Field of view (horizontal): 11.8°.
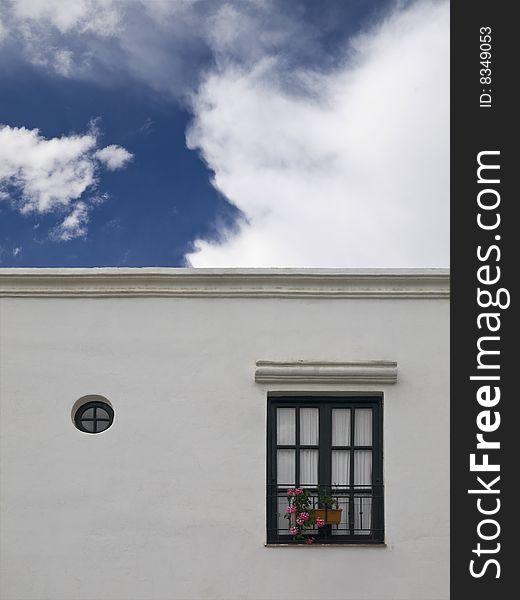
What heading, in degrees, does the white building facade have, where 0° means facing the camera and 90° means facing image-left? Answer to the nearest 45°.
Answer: approximately 0°
